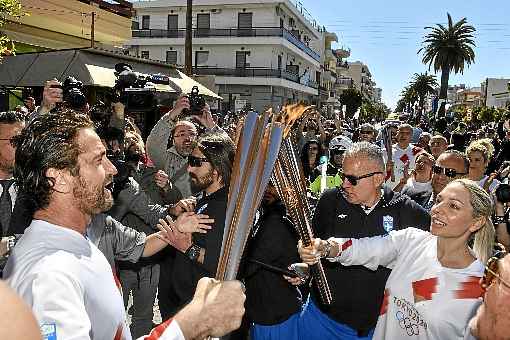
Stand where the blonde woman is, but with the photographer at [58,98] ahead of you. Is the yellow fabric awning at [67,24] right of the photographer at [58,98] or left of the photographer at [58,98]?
right

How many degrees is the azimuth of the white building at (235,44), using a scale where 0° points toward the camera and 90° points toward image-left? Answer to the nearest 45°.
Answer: approximately 0°

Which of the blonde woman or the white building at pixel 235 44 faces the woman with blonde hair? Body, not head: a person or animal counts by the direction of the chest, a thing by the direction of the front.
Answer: the white building

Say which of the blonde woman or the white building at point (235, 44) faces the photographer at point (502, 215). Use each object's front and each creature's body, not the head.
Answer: the white building

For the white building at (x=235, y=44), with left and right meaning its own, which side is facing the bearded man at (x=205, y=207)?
front

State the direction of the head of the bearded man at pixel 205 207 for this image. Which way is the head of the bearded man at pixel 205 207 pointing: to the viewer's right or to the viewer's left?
to the viewer's left

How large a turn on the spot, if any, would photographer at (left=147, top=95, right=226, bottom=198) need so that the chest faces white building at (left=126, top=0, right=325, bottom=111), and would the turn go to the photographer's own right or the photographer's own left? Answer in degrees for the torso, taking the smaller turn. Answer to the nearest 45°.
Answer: approximately 135° to the photographer's own left

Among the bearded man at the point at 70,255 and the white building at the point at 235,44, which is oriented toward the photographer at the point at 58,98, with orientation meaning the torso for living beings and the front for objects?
the white building

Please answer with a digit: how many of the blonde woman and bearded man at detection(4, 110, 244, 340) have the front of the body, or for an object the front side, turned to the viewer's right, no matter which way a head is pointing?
1

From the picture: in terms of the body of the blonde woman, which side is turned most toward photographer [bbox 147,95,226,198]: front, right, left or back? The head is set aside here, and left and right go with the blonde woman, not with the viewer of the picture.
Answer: right

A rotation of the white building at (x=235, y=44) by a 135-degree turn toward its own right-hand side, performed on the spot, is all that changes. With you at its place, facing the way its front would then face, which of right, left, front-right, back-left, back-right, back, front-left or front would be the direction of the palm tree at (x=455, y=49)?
back-right

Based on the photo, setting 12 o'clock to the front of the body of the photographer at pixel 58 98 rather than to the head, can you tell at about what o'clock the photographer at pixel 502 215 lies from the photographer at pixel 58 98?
the photographer at pixel 502 215 is roughly at 11 o'clock from the photographer at pixel 58 98.

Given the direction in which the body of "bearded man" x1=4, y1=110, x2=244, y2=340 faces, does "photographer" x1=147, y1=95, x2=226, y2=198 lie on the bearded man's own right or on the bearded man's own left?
on the bearded man's own left

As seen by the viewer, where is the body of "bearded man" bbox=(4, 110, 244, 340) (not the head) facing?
to the viewer's right

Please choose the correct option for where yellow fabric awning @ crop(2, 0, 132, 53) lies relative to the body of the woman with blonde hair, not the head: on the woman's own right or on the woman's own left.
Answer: on the woman's own right

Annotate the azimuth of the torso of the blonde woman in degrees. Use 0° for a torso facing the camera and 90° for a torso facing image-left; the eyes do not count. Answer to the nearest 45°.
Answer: approximately 45°
